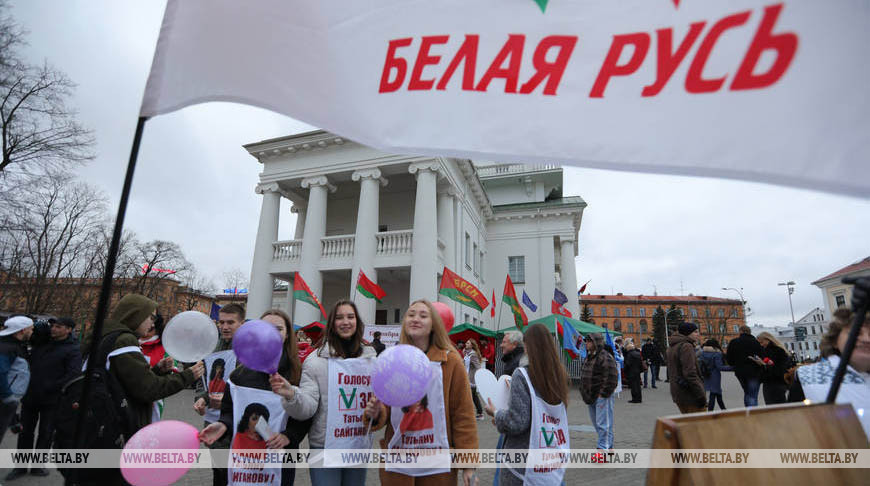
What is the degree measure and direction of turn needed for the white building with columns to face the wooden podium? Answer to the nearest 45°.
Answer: approximately 45° to its left

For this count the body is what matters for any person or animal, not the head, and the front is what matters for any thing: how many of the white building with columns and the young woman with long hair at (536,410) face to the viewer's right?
0

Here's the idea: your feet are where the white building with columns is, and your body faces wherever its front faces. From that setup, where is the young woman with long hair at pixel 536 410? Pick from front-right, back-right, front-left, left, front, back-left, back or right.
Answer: front-left

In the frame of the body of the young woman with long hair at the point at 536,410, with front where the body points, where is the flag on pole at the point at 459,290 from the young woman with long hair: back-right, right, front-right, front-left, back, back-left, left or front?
front-right

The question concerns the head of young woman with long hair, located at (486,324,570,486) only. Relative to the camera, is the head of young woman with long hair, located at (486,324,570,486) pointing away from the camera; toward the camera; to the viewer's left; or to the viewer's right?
away from the camera

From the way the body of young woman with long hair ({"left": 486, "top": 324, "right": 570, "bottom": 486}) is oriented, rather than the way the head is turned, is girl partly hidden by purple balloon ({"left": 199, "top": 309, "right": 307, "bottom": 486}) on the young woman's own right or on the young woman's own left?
on the young woman's own left

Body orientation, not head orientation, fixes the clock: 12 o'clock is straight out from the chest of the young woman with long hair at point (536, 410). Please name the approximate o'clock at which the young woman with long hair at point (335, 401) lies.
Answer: the young woman with long hair at point (335, 401) is roughly at 10 o'clock from the young woman with long hair at point (536, 410).

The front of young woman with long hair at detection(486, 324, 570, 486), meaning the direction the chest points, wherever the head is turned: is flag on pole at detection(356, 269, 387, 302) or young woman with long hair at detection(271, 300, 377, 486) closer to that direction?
the flag on pole

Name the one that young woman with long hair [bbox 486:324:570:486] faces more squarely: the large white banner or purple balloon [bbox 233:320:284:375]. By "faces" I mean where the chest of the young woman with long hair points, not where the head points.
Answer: the purple balloon

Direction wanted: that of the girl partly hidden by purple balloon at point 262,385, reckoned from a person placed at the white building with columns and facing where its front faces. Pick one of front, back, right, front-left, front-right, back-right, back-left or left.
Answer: front-left

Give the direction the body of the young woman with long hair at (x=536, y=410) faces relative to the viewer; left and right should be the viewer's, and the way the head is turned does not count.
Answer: facing away from the viewer and to the left of the viewer
